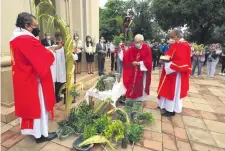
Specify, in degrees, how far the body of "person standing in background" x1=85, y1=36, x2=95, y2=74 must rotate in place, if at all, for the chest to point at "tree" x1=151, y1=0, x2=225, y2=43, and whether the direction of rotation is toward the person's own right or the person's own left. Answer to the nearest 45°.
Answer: approximately 135° to the person's own left

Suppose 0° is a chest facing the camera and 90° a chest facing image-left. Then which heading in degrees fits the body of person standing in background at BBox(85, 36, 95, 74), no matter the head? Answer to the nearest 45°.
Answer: approximately 0°

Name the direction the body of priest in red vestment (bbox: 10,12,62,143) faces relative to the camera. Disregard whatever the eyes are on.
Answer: to the viewer's right

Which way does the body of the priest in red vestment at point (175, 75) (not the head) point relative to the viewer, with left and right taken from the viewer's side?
facing to the left of the viewer

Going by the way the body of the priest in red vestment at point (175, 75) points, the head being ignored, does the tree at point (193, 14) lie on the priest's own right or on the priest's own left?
on the priest's own right

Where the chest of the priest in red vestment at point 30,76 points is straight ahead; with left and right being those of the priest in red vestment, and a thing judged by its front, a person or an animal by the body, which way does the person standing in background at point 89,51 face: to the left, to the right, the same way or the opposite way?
to the right

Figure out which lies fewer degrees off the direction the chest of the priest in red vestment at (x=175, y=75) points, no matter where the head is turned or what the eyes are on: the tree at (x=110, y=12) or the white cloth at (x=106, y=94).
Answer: the white cloth

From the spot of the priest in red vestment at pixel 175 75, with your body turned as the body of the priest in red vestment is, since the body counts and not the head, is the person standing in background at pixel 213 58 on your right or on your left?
on your right

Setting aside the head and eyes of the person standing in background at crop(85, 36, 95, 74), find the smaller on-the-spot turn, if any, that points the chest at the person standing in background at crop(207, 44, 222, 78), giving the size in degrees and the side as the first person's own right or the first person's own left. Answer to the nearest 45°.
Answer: approximately 90° to the first person's own left
